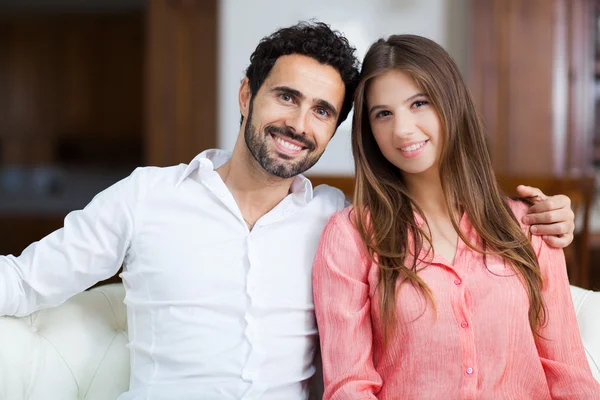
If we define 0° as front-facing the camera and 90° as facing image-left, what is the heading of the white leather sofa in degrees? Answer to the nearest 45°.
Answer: approximately 0°

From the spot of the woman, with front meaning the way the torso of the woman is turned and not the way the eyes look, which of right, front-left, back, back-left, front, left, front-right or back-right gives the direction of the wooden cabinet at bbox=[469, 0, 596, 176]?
back
